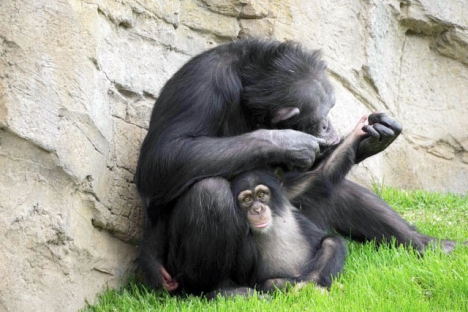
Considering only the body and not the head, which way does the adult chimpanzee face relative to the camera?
to the viewer's right
